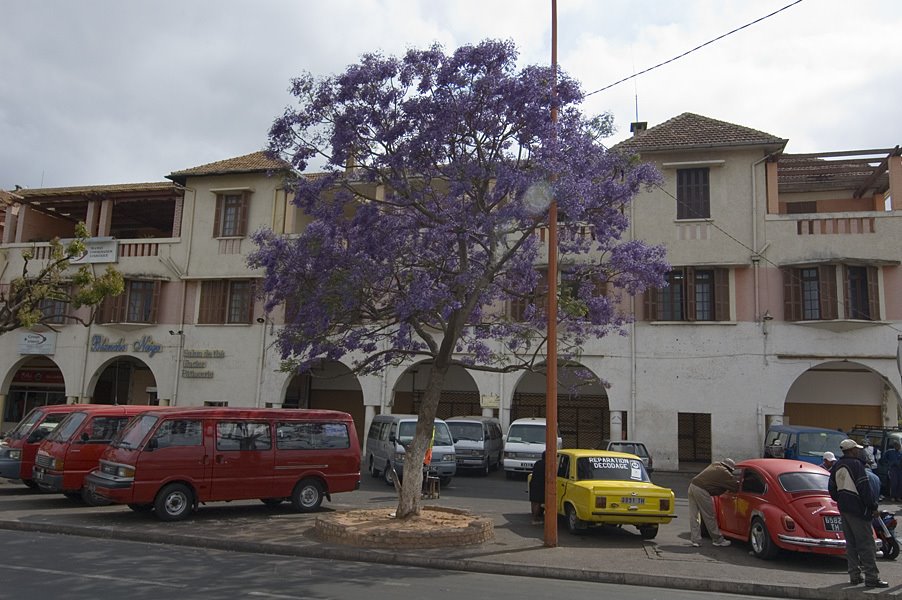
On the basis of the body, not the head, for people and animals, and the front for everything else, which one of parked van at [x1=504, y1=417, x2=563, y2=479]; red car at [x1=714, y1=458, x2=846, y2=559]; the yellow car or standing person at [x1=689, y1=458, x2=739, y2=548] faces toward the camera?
the parked van

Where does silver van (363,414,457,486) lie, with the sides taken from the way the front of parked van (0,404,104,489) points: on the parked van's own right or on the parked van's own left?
on the parked van's own left

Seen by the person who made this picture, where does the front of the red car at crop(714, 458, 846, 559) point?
facing away from the viewer and to the left of the viewer

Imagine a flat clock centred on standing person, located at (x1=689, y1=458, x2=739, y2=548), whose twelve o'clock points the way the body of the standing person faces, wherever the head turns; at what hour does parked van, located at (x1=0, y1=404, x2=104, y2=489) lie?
The parked van is roughly at 6 o'clock from the standing person.

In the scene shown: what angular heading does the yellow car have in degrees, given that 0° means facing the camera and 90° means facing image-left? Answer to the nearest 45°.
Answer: approximately 135°

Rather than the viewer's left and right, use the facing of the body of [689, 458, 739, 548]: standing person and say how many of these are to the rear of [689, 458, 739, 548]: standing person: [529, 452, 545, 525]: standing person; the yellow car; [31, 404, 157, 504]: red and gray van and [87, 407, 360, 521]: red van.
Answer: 4

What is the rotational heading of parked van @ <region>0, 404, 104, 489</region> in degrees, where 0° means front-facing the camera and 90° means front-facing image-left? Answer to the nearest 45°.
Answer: approximately 45°

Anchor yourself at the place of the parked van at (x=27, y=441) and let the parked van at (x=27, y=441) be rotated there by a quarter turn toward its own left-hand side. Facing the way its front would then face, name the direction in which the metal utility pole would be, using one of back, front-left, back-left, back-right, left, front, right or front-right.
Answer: front

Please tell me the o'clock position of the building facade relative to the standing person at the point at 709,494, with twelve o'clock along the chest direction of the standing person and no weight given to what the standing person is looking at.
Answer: The building facade is roughly at 9 o'clock from the standing person.

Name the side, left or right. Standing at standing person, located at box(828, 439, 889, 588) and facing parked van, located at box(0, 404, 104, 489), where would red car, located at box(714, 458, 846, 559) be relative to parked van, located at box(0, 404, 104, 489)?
right

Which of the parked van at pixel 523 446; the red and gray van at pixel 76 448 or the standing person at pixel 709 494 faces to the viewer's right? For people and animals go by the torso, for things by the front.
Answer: the standing person

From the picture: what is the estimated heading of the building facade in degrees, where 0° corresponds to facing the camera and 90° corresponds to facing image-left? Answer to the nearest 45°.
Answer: approximately 0°

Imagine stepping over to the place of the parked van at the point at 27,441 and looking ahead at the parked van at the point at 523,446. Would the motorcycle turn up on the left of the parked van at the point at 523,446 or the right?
right

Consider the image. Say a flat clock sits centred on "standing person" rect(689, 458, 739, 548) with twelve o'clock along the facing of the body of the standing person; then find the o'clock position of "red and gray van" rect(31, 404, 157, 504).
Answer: The red and gray van is roughly at 6 o'clock from the standing person.

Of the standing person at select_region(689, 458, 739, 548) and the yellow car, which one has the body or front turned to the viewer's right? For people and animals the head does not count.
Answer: the standing person

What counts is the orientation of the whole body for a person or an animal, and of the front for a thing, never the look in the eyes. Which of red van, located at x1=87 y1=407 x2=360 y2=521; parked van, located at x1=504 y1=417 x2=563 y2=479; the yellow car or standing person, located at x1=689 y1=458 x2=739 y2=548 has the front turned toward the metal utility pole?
the parked van
